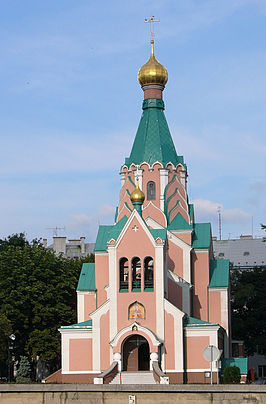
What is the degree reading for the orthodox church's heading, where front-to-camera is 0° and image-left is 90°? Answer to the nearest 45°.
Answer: approximately 0°

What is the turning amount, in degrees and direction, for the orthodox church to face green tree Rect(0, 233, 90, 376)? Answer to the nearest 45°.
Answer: approximately 135° to its right
